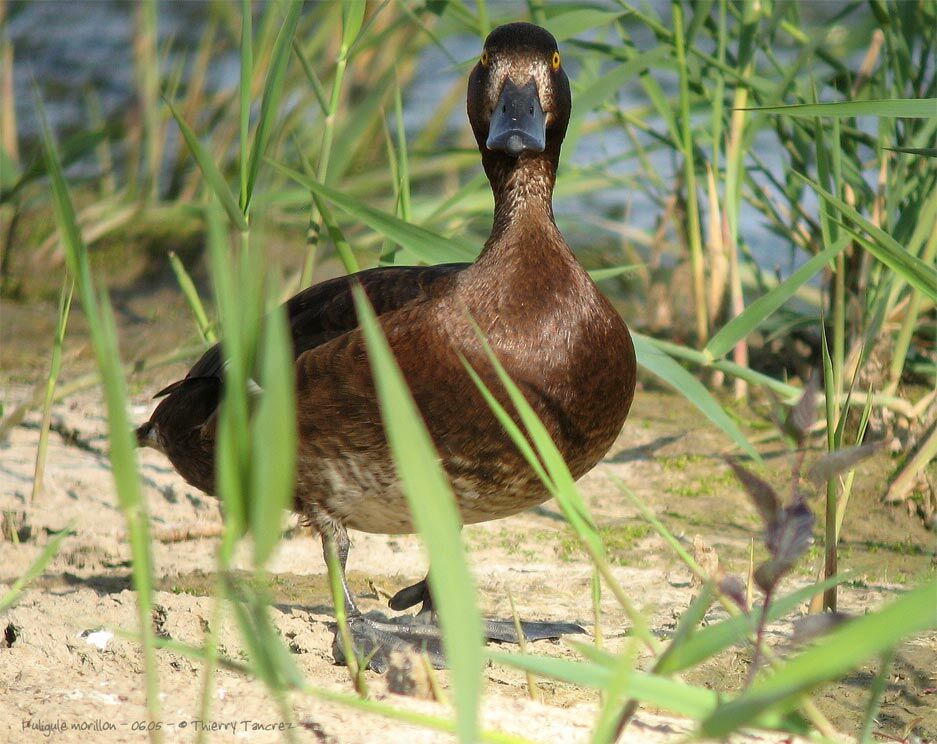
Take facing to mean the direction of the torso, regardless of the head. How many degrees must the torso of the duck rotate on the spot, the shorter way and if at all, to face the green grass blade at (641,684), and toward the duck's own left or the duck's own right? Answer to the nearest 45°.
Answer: approximately 45° to the duck's own right

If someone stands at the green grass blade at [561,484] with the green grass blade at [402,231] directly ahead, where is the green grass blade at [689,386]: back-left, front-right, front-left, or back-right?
front-right

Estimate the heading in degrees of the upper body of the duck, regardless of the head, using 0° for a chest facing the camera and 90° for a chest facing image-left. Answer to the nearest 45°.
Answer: approximately 315°

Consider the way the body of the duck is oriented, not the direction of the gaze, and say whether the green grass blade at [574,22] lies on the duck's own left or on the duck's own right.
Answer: on the duck's own left

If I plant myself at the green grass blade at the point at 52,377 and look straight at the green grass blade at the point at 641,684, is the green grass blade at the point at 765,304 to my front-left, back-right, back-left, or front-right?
front-left

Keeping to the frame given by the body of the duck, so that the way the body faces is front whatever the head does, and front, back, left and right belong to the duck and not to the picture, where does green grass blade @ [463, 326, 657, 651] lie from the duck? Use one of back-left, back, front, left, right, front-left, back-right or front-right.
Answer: front-right

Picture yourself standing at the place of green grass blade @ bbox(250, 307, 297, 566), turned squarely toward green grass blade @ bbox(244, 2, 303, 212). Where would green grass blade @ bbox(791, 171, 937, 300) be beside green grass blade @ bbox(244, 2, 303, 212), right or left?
right
